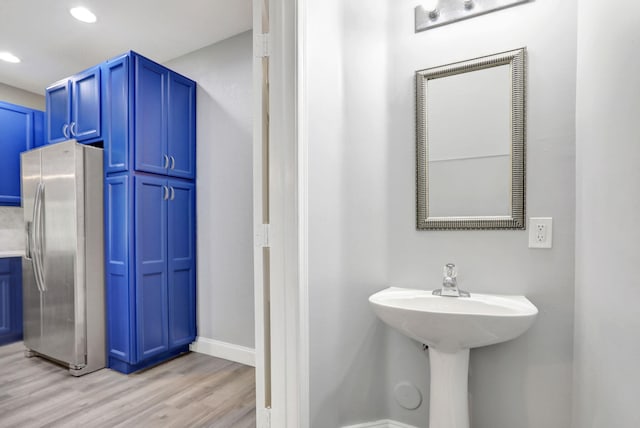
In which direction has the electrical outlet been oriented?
toward the camera

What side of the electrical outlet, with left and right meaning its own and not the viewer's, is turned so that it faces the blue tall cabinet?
right

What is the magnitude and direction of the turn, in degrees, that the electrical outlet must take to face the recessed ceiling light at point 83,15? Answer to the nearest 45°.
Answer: approximately 90° to its right

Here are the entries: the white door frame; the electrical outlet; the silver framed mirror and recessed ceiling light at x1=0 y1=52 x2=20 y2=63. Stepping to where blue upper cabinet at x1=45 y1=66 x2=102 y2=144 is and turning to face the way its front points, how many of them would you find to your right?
1

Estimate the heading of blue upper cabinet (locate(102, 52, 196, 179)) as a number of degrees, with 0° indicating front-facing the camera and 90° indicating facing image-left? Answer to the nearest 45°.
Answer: approximately 315°

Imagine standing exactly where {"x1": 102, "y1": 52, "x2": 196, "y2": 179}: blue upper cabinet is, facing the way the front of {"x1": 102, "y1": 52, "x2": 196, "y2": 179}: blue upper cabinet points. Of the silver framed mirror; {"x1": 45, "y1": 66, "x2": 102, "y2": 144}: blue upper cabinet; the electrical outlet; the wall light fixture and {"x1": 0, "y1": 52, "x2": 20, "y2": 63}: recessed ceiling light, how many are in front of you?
3

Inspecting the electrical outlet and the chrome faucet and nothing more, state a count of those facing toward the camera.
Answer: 2

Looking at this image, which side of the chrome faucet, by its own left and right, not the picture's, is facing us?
front

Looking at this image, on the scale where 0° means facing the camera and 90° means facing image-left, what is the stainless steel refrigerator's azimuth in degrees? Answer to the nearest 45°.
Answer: approximately 45°

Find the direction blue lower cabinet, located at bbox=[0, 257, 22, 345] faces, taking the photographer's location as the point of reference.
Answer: facing the viewer and to the right of the viewer
